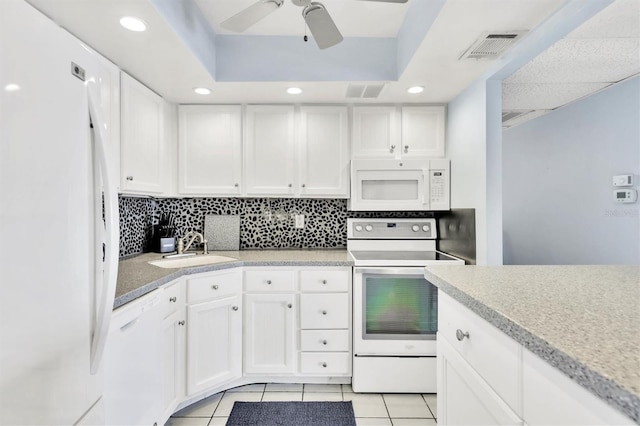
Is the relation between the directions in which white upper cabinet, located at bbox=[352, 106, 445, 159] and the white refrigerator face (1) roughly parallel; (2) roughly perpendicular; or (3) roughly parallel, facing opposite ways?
roughly perpendicular

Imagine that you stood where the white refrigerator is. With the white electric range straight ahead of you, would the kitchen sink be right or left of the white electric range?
left

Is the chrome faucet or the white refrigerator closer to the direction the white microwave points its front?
the white refrigerator

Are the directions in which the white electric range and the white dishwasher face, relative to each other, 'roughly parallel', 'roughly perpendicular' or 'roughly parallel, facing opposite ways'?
roughly perpendicular

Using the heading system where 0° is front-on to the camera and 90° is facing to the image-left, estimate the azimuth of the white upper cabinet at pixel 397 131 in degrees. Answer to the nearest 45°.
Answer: approximately 0°

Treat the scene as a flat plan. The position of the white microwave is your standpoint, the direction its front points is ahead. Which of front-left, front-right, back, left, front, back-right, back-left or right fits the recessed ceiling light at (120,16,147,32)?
front-right
